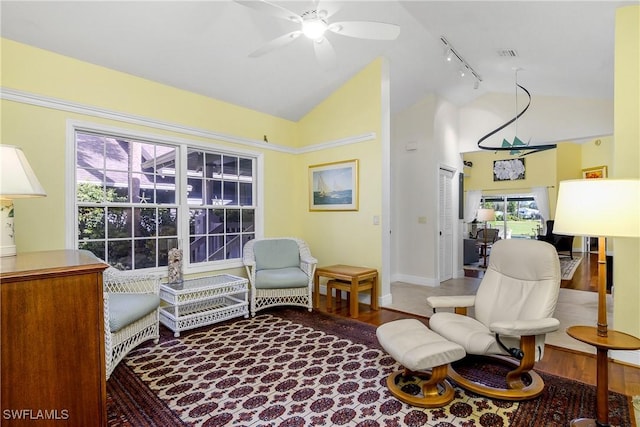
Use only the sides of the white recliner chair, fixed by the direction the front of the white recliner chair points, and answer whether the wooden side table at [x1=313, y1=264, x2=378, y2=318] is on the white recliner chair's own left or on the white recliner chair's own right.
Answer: on the white recliner chair's own right

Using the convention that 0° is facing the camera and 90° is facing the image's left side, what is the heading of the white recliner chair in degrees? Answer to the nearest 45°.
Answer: approximately 45°

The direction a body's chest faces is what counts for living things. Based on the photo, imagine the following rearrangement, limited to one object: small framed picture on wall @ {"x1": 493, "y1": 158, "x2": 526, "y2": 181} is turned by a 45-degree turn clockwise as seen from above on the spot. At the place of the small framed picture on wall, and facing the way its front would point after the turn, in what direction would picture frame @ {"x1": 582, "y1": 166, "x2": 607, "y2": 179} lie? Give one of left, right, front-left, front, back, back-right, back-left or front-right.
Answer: back-left

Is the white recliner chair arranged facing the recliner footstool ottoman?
yes

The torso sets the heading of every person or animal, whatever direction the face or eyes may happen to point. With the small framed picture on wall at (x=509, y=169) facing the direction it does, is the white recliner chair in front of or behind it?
in front

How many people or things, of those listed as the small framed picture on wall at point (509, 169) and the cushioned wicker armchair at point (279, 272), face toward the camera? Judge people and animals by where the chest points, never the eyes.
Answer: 2

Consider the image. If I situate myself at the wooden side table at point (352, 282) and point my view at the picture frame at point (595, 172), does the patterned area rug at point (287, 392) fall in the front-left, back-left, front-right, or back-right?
back-right

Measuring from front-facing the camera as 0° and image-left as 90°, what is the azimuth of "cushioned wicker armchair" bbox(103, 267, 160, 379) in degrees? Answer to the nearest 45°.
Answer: approximately 315°

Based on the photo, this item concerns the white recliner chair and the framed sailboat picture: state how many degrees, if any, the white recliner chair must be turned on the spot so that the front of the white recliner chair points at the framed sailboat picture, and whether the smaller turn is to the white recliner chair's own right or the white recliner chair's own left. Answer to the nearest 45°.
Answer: approximately 90° to the white recliner chair's own right

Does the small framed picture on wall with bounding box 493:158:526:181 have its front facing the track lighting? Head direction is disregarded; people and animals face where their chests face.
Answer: yes

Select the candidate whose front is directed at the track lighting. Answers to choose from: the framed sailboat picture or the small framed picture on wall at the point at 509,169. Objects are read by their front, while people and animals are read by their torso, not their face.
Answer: the small framed picture on wall

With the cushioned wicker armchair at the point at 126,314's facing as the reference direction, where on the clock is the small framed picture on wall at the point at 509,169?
The small framed picture on wall is roughly at 10 o'clock from the cushioned wicker armchair.

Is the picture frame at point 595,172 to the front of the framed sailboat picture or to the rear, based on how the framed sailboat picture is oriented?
to the rear

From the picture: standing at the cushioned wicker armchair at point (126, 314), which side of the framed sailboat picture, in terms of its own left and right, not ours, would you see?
front

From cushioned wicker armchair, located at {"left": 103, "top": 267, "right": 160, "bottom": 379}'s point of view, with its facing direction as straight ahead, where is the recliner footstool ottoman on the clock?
The recliner footstool ottoman is roughly at 12 o'clock from the cushioned wicker armchair.

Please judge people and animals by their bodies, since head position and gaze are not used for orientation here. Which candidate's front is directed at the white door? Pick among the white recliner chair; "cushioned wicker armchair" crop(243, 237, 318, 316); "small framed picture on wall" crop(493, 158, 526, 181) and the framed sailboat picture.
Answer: the small framed picture on wall
